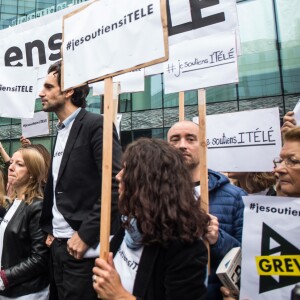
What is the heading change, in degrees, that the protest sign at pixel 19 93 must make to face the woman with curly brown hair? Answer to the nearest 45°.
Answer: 0° — it already faces them

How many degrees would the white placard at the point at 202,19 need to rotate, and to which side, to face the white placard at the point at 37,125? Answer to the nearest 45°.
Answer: approximately 135° to its right

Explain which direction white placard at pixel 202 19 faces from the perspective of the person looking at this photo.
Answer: facing the viewer

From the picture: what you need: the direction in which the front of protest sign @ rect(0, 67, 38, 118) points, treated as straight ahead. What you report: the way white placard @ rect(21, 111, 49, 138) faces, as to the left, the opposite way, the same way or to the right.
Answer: the same way

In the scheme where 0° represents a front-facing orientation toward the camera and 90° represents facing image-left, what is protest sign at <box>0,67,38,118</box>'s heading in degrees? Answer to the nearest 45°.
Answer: approximately 0°

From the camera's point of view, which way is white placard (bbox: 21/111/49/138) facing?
toward the camera

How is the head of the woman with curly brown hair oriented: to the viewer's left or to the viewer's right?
to the viewer's left
